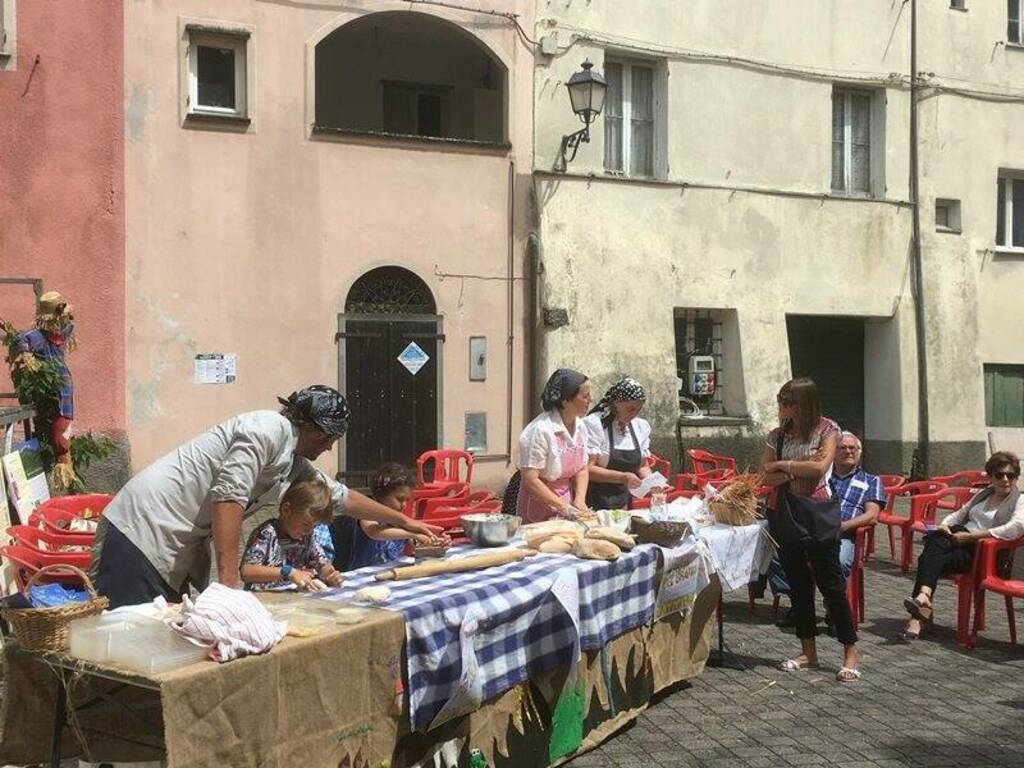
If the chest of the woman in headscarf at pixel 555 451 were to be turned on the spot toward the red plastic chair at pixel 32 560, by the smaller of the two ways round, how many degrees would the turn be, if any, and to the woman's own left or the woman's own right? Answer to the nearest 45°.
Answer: approximately 90° to the woman's own right

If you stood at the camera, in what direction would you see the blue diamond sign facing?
facing the viewer

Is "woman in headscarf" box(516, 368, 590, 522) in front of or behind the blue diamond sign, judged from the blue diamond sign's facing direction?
in front

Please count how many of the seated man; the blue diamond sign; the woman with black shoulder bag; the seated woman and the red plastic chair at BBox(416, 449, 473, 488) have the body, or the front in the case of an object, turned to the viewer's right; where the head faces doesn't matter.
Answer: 0

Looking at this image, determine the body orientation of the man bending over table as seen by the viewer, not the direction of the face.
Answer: to the viewer's right

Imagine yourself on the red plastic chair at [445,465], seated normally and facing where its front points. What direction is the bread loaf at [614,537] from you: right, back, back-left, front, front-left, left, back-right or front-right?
front

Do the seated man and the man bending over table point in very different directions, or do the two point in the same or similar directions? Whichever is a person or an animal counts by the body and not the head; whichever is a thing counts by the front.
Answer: very different directions

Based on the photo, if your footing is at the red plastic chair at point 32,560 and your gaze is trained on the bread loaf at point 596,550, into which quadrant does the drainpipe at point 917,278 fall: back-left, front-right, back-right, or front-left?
front-left

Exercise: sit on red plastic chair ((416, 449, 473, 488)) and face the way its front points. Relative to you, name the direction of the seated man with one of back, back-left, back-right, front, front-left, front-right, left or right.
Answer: front-left

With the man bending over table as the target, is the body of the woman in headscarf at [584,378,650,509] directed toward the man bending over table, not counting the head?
no

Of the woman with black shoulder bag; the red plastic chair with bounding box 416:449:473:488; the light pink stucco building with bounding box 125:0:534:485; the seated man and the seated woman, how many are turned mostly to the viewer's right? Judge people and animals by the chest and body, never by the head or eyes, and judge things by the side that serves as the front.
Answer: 0

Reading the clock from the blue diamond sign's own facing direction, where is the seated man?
The seated man is roughly at 11 o'clock from the blue diamond sign.

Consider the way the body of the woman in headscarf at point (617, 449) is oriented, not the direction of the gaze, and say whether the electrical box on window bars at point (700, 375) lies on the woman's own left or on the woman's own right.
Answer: on the woman's own left

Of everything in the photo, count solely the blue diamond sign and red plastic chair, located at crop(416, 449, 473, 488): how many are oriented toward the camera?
2

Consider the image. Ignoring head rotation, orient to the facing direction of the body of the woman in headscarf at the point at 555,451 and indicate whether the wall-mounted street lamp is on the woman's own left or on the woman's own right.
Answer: on the woman's own left

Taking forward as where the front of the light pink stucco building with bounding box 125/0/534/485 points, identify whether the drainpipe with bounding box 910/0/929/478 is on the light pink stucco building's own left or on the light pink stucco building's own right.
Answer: on the light pink stucco building's own left

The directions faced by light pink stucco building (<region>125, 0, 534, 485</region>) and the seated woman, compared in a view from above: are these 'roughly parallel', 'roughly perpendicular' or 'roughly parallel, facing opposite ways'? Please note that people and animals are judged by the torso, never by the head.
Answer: roughly perpendicular

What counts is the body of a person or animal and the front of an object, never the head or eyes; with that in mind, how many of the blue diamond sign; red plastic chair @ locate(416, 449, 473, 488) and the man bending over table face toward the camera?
2

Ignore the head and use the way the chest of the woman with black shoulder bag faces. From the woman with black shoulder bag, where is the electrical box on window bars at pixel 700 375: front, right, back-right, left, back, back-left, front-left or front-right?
back-right

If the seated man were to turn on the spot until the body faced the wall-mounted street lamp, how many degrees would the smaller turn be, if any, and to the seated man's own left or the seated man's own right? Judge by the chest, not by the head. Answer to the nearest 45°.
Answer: approximately 90° to the seated man's own right

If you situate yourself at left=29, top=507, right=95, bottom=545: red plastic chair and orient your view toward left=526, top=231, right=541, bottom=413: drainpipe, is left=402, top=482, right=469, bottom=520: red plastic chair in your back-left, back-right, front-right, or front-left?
front-right
